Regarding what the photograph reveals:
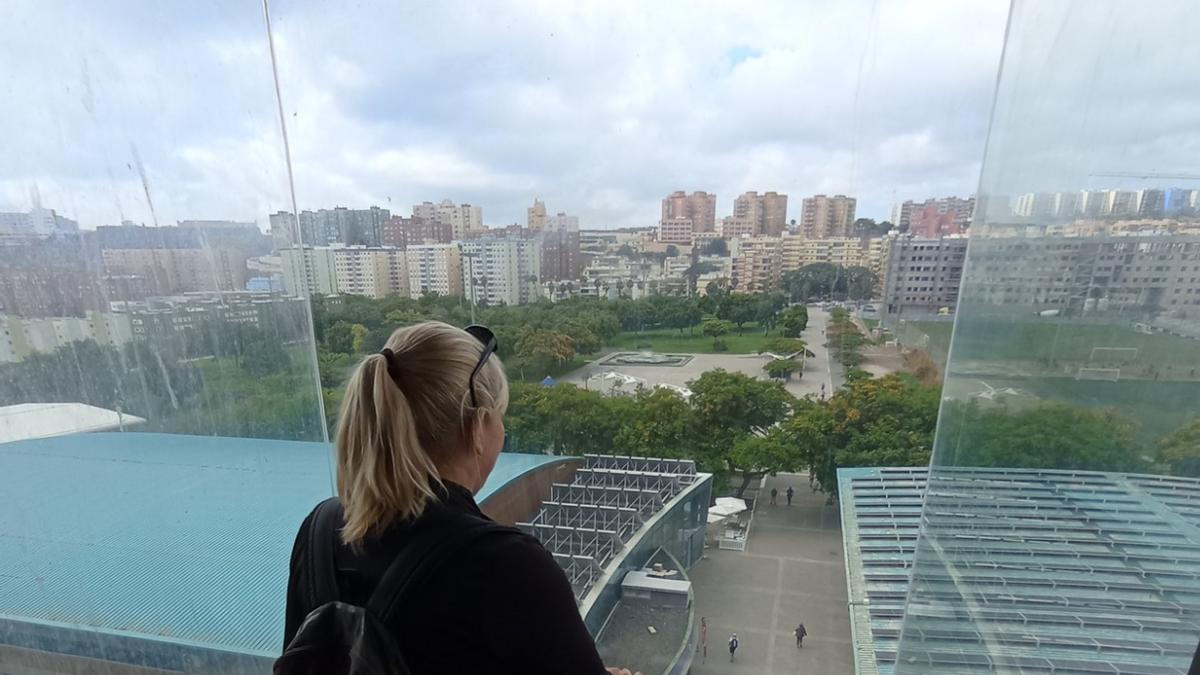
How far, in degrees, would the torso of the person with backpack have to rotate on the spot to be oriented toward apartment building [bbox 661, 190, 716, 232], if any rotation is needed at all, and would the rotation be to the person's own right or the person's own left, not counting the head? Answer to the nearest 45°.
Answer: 0° — they already face it

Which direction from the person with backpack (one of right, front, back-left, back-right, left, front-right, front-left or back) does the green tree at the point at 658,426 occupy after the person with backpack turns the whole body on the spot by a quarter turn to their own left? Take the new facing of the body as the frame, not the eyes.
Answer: right

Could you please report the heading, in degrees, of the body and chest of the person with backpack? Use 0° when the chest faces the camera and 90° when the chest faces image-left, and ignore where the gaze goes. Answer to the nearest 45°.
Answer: approximately 225°

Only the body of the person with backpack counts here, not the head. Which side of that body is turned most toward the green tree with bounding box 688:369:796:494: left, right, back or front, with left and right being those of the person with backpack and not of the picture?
front

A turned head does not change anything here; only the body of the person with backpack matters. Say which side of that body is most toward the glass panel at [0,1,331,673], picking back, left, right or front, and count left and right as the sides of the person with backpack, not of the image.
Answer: left

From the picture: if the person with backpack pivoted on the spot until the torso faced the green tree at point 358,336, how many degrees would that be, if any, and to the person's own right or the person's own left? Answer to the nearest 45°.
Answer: approximately 45° to the person's own left

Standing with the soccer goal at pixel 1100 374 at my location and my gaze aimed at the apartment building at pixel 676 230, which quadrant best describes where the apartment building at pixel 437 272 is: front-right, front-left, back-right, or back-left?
front-left

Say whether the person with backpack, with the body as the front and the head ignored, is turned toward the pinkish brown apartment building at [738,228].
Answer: yes

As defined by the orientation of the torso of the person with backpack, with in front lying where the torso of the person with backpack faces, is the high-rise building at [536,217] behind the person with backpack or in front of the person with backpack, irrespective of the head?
in front

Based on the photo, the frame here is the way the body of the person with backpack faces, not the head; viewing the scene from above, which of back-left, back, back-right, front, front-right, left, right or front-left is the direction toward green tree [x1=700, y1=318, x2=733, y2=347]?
front

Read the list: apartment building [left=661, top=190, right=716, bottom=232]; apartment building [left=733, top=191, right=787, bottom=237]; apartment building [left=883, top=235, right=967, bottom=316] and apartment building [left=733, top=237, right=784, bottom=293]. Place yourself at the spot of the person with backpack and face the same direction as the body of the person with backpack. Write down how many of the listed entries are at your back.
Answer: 0

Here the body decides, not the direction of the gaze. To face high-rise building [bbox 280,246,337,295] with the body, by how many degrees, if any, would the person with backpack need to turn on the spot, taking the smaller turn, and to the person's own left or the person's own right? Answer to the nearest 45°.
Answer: approximately 45° to the person's own left

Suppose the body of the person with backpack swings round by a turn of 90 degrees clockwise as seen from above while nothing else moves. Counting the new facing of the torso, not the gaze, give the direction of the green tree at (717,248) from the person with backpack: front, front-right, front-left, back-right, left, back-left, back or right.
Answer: left

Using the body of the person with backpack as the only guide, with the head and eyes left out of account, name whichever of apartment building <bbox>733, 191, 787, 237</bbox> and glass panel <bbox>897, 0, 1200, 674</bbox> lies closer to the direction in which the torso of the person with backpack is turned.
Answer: the apartment building
